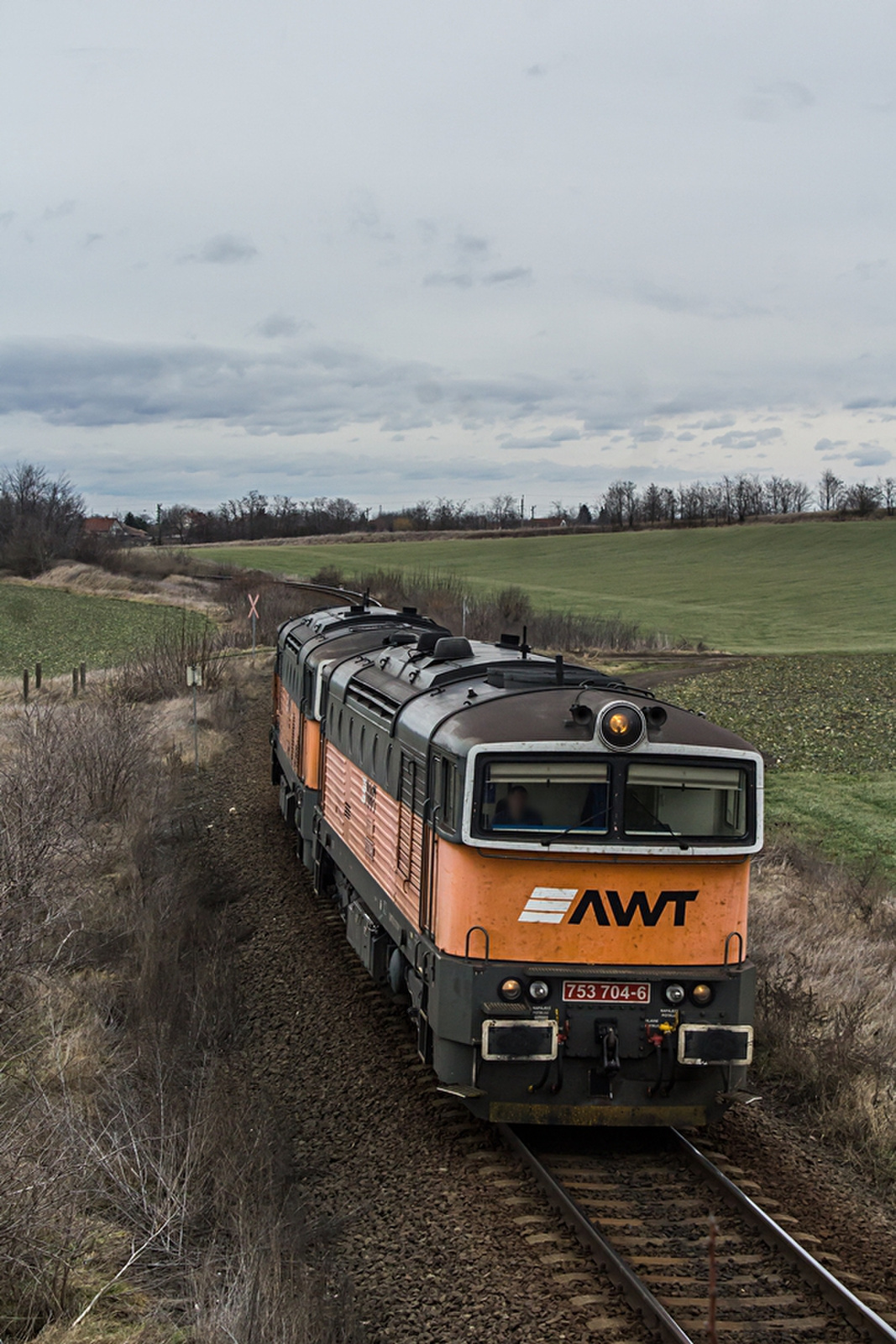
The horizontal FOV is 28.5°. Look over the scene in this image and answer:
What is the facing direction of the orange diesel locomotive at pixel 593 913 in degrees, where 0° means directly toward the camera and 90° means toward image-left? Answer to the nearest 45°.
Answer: approximately 0°

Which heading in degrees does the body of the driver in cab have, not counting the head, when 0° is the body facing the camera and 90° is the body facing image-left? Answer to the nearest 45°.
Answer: approximately 0°

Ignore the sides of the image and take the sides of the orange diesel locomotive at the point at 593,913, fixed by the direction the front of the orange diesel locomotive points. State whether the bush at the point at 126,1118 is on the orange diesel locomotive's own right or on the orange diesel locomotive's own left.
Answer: on the orange diesel locomotive's own right

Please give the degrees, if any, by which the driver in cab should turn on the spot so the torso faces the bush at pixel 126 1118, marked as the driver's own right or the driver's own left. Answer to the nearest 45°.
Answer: approximately 90° to the driver's own right
